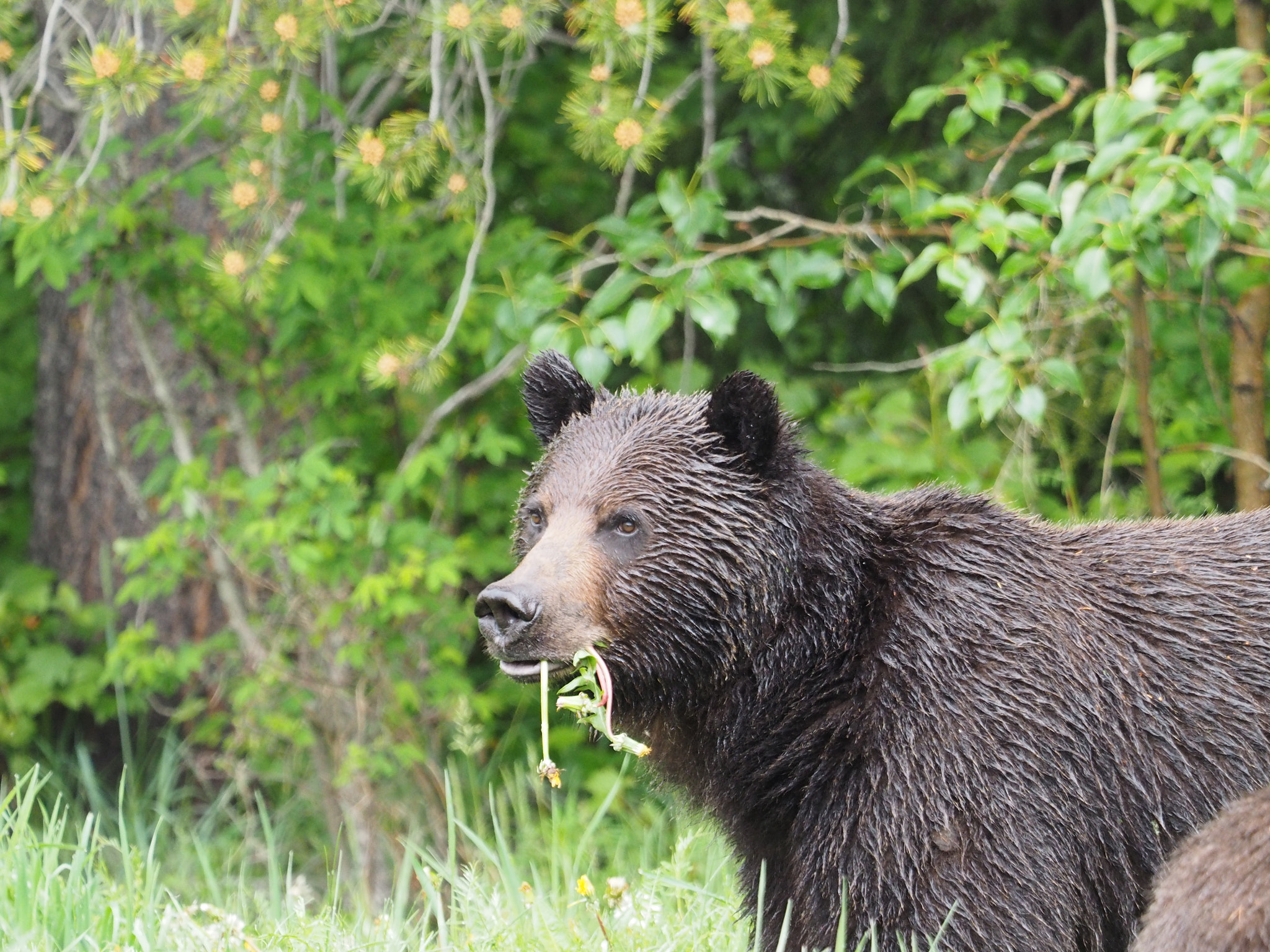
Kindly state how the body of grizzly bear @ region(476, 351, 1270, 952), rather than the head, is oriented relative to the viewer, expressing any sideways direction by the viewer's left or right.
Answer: facing to the left of the viewer

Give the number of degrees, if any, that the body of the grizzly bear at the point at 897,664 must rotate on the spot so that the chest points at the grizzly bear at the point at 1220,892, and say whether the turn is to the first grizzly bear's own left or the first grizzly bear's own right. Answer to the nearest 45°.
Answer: approximately 135° to the first grizzly bear's own left

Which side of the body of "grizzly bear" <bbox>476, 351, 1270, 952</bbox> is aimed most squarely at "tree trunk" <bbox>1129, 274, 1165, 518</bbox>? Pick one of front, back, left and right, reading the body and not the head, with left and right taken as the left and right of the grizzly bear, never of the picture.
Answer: right

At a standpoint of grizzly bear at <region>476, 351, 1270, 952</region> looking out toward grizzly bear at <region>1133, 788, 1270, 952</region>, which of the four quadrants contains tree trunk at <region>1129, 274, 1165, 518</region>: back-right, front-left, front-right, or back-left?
back-left

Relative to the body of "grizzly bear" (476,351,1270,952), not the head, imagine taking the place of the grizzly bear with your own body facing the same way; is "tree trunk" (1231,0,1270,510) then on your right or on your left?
on your right
